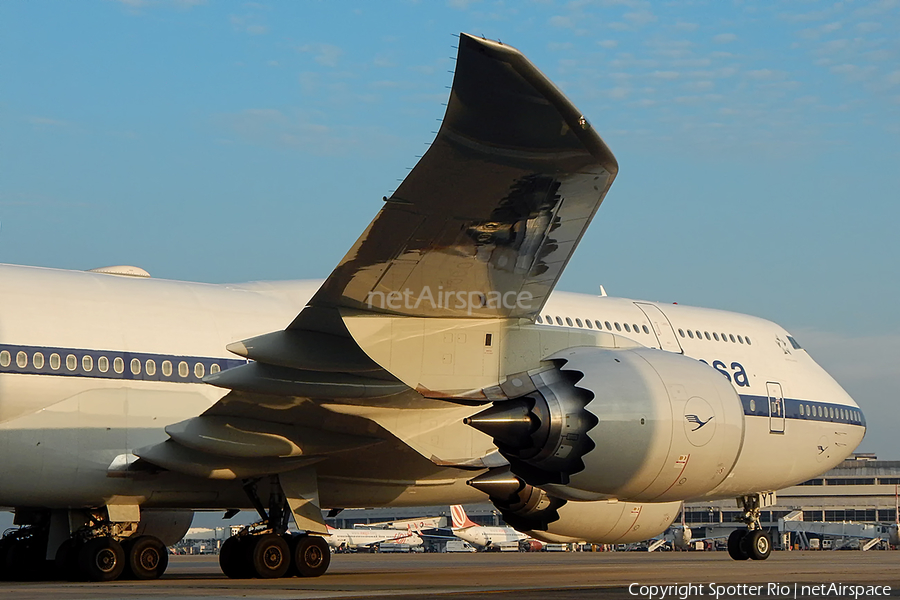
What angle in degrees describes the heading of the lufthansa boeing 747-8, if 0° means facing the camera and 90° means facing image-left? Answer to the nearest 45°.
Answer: approximately 225°
